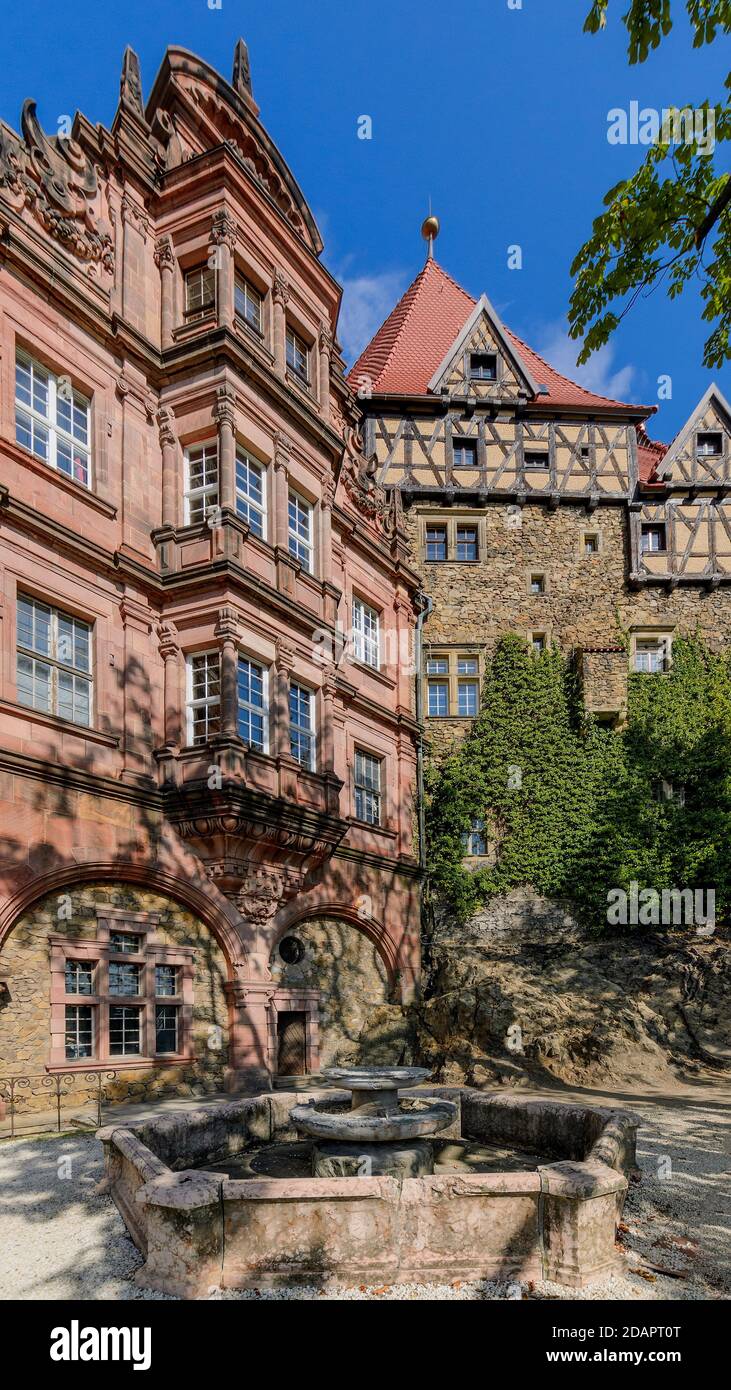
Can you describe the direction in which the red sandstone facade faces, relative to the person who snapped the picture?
facing the viewer and to the right of the viewer

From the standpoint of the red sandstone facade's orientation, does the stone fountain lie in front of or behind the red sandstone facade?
in front
